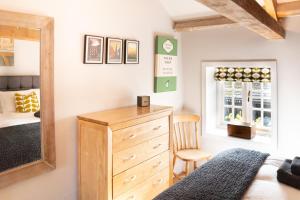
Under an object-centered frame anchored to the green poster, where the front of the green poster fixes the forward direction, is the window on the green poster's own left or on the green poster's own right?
on the green poster's own left

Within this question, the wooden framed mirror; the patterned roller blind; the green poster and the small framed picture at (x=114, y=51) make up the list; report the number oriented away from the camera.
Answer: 0

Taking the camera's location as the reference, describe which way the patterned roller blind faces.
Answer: facing the viewer

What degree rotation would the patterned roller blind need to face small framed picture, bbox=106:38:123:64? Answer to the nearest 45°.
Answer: approximately 45° to its right

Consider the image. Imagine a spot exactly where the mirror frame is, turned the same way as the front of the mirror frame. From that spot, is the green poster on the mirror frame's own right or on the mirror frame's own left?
on the mirror frame's own left

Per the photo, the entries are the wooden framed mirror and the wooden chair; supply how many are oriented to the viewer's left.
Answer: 0

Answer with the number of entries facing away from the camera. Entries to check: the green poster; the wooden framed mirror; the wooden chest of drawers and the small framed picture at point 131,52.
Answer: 0

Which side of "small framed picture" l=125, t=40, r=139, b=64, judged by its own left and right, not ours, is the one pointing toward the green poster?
left

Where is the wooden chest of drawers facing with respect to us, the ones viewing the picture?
facing the viewer and to the right of the viewer
